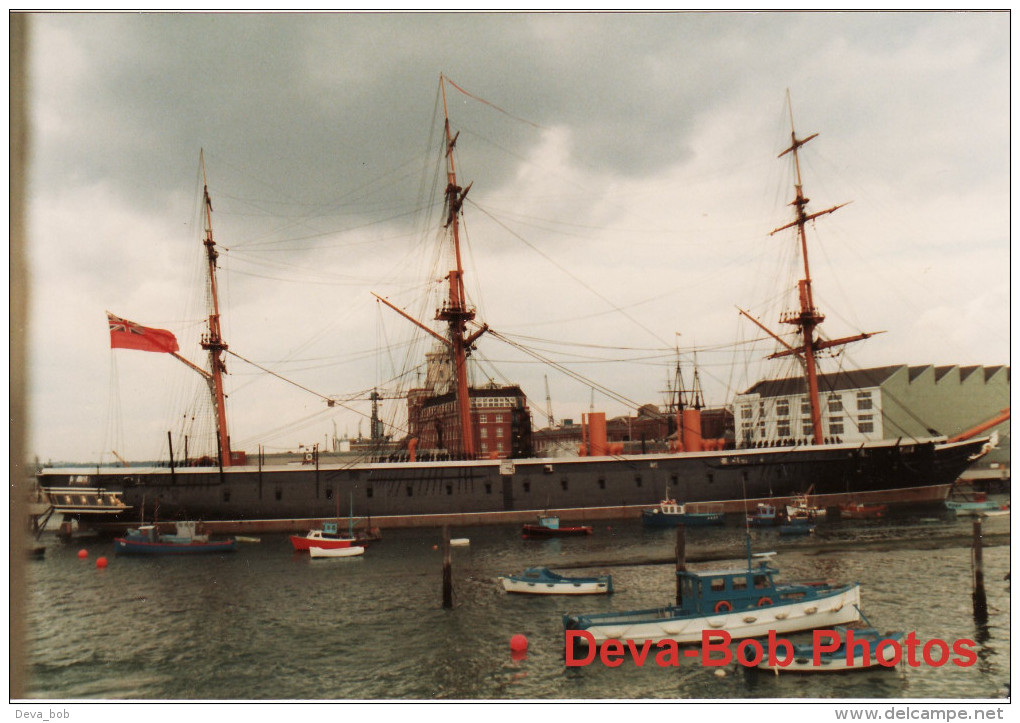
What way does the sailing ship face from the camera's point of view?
to the viewer's right

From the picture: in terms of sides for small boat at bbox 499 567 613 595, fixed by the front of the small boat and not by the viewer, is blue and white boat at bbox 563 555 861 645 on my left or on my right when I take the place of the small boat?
on my left

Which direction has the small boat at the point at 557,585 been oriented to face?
to the viewer's left

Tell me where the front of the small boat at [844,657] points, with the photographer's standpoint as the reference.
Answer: facing to the right of the viewer

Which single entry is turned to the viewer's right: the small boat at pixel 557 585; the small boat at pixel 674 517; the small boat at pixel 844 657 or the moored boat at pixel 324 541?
the small boat at pixel 844 657

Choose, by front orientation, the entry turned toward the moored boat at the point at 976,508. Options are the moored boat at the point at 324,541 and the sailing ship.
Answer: the sailing ship

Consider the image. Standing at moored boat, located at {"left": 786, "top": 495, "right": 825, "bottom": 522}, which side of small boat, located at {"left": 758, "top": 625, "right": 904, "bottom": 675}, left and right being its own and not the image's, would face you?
left
